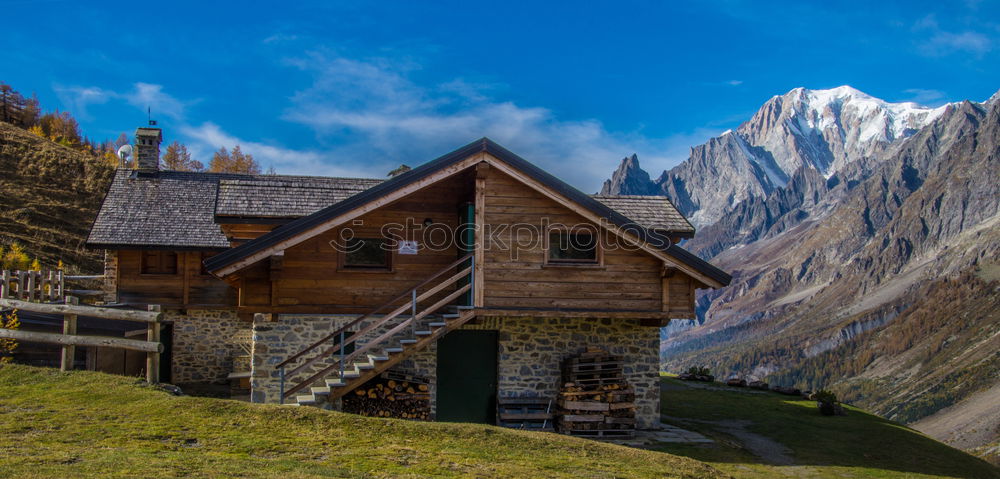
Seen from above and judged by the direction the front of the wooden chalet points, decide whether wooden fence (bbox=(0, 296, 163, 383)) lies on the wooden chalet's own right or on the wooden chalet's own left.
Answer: on the wooden chalet's own right

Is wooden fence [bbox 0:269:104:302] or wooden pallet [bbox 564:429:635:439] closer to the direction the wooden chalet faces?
the wooden pallet

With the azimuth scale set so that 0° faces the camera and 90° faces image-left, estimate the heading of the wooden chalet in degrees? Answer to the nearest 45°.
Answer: approximately 0°

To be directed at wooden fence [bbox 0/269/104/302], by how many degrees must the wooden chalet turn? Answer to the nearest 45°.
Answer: approximately 135° to its right

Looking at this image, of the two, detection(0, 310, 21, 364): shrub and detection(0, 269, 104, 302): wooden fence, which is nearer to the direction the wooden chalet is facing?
the shrub

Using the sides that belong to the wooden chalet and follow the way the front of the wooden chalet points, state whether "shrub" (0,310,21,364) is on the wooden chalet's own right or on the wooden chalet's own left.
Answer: on the wooden chalet's own right
